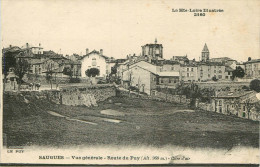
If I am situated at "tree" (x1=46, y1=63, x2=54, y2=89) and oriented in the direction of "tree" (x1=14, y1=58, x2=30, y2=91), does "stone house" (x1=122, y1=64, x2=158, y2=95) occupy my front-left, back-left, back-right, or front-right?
back-left
